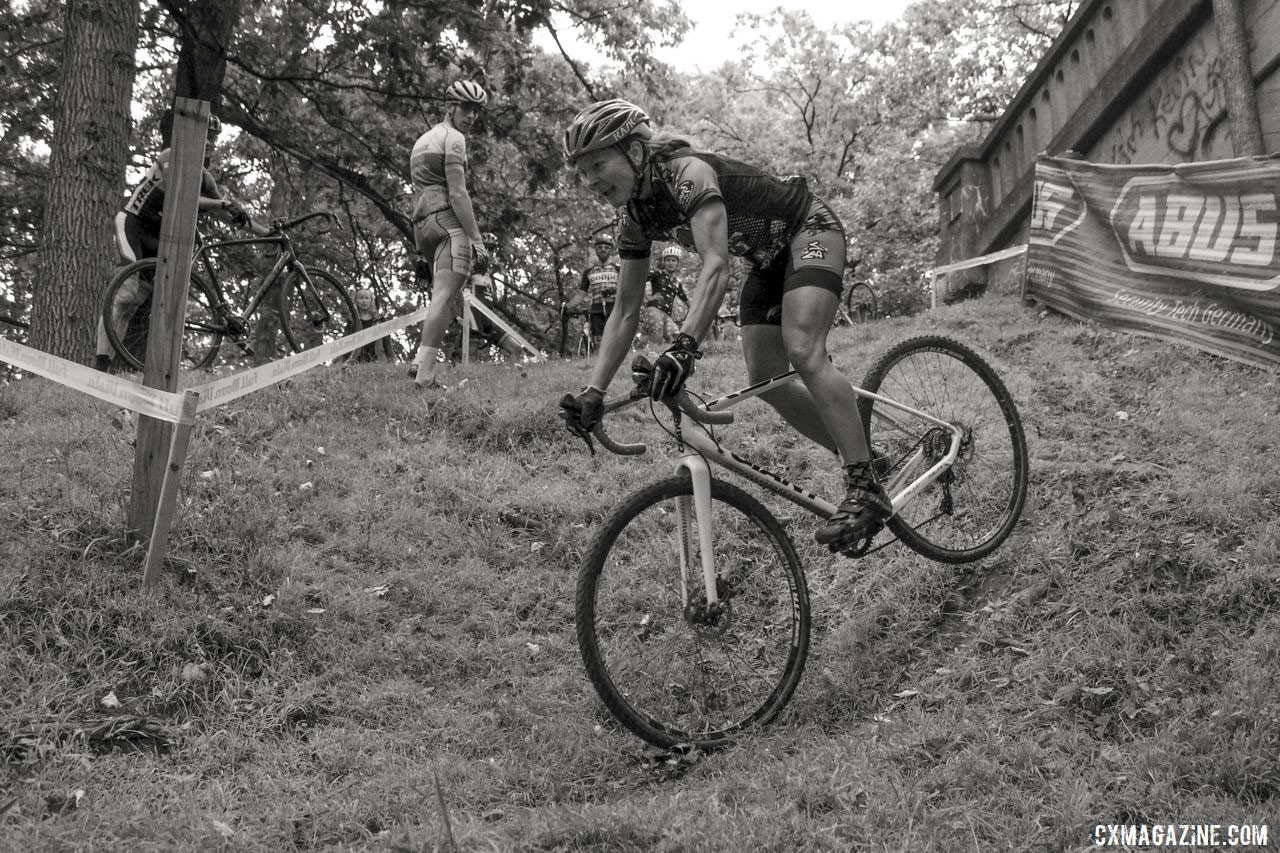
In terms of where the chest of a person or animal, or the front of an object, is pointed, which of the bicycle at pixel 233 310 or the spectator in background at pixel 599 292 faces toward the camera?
the spectator in background

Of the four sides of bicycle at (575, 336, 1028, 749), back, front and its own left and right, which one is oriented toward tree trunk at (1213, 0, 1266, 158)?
back

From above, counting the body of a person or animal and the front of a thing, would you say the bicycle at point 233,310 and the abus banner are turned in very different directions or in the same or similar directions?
very different directions

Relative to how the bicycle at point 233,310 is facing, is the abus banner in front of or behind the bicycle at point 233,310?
in front

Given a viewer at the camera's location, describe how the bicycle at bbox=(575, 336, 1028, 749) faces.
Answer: facing the viewer and to the left of the viewer

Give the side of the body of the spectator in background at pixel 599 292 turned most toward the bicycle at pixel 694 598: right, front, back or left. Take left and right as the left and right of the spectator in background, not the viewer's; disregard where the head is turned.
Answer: front

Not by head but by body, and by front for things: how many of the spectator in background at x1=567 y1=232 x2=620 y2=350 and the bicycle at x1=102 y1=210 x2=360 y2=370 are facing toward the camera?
1

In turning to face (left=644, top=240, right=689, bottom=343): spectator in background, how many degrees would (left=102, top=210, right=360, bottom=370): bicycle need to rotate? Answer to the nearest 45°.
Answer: approximately 45° to its left

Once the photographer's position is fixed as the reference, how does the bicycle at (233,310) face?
facing to the right of the viewer

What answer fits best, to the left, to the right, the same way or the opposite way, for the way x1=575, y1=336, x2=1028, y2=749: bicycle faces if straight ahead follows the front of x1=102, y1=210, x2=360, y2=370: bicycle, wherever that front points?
the opposite way

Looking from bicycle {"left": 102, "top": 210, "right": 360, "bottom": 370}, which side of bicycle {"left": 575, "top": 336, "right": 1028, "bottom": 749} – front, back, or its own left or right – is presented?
right

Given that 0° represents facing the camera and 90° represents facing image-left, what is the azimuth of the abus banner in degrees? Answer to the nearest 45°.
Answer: approximately 45°

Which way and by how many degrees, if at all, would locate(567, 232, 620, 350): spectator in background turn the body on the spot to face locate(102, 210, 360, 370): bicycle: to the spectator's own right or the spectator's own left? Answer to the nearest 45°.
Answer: approximately 45° to the spectator's own right

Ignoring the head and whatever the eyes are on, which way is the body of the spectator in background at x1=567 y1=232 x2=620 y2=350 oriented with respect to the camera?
toward the camera

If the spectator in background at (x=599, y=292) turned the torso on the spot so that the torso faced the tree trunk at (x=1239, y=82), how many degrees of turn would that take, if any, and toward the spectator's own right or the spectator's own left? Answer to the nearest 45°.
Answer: approximately 45° to the spectator's own left
